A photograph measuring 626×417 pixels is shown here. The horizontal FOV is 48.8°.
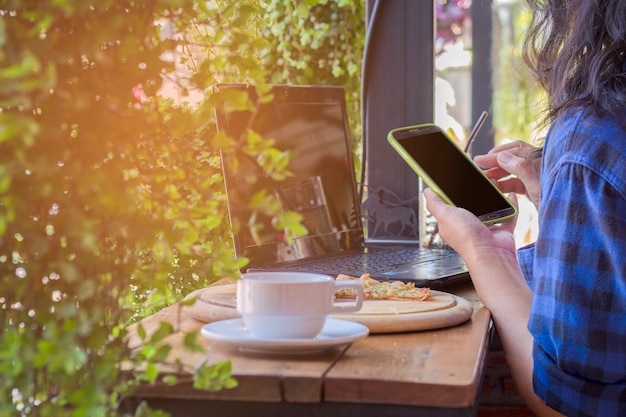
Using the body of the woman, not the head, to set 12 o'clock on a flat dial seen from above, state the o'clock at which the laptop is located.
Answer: The laptop is roughly at 12 o'clock from the woman.

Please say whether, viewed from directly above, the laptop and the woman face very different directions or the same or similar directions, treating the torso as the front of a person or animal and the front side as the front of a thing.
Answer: very different directions

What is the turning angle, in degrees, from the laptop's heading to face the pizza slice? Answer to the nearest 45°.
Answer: approximately 45° to its right

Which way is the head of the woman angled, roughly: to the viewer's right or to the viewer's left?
to the viewer's left

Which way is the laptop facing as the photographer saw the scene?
facing the viewer and to the right of the viewer

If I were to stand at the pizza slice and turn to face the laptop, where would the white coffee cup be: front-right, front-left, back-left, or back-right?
back-left

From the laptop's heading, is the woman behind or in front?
in front

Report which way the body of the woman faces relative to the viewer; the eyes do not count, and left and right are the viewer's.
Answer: facing away from the viewer and to the left of the viewer
